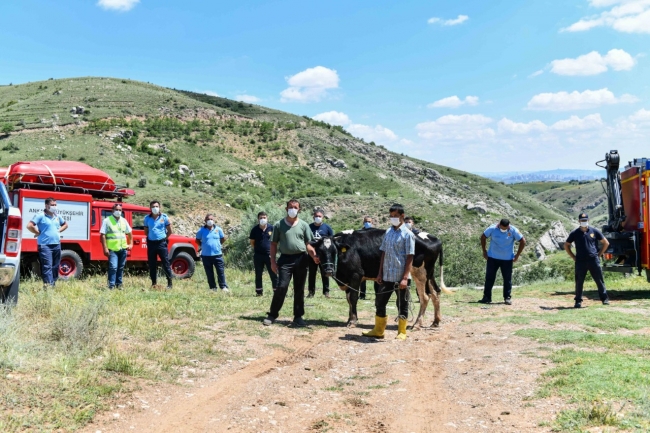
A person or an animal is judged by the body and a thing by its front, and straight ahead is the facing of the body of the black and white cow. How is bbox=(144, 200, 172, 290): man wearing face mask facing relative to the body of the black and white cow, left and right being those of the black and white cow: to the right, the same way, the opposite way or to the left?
to the left

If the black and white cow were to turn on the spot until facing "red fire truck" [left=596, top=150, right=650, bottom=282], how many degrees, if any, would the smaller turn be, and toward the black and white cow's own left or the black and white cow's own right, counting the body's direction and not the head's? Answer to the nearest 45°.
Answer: approximately 135° to the black and white cow's own right

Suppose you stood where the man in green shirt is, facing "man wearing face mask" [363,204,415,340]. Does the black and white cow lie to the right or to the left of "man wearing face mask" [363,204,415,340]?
left

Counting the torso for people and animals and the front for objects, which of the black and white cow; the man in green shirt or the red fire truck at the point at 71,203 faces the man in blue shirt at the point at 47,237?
the black and white cow

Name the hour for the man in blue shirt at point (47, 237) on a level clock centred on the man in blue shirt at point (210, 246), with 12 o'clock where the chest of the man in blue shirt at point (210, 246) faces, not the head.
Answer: the man in blue shirt at point (47, 237) is roughly at 2 o'clock from the man in blue shirt at point (210, 246).

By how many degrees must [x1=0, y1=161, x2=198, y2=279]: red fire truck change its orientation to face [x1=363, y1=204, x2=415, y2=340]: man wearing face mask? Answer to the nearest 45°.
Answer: approximately 45° to its right

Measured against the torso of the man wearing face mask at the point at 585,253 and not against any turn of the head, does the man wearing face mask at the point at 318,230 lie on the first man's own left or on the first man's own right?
on the first man's own right

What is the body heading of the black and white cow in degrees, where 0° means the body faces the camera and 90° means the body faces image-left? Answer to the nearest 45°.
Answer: approximately 90°
